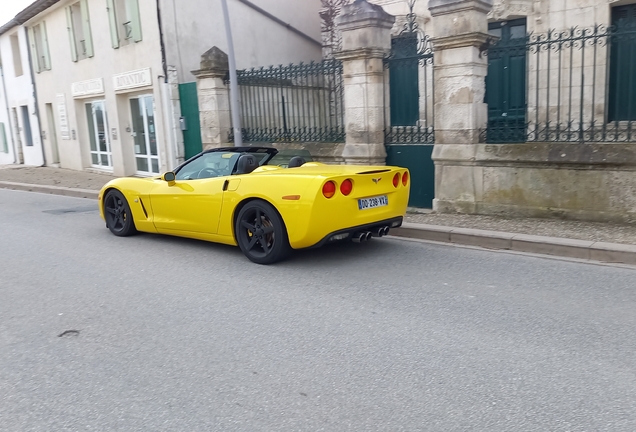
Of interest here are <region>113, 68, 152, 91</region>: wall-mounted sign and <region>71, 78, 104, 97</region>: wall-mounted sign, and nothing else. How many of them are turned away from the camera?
0

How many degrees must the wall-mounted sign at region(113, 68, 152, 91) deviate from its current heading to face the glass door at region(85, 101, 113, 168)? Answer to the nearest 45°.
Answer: approximately 135° to its right

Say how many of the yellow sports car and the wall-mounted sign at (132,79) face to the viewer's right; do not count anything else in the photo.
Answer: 0

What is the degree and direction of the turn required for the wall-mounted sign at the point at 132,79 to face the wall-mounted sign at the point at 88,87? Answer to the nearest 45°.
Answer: approximately 90° to its right

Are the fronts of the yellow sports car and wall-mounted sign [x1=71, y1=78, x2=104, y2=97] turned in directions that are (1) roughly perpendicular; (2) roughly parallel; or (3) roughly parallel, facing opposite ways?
roughly perpendicular

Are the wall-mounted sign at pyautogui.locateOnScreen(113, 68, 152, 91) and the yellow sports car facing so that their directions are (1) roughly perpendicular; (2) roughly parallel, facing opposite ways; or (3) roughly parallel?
roughly perpendicular

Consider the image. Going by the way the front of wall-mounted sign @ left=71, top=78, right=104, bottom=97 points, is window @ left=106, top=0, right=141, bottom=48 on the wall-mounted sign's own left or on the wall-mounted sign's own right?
on the wall-mounted sign's own left

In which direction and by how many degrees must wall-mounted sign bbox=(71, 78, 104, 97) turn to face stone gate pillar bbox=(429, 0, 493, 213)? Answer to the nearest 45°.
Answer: approximately 90° to its left

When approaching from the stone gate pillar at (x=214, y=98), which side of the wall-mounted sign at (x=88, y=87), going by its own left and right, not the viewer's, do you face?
left

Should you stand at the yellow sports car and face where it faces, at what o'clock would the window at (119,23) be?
The window is roughly at 1 o'clock from the yellow sports car.

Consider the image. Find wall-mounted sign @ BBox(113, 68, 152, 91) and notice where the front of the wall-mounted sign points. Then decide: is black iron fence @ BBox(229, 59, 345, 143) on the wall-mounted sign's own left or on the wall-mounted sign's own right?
on the wall-mounted sign's own left

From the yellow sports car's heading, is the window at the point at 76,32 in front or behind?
in front

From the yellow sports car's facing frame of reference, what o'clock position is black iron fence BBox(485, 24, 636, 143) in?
The black iron fence is roughly at 4 o'clock from the yellow sports car.

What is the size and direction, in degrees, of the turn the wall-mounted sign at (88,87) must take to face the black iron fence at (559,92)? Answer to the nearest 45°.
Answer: approximately 90° to its left

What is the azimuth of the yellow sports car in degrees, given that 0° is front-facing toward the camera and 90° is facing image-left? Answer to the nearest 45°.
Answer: approximately 135°
